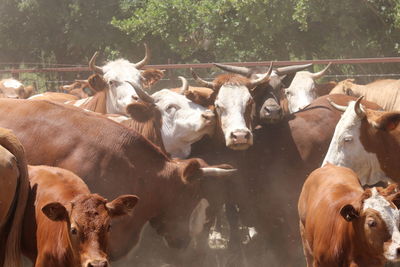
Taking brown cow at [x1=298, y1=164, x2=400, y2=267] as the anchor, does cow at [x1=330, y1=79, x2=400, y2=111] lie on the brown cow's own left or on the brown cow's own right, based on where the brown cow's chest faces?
on the brown cow's own left

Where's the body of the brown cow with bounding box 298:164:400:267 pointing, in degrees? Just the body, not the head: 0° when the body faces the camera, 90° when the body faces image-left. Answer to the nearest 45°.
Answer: approximately 315°

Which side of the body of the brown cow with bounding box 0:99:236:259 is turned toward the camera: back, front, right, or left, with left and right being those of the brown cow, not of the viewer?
right

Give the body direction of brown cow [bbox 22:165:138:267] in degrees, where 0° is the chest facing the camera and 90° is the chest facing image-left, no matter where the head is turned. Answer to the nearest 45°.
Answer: approximately 315°

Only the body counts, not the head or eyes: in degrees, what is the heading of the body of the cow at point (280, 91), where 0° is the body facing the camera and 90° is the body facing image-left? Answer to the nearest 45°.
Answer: approximately 0°

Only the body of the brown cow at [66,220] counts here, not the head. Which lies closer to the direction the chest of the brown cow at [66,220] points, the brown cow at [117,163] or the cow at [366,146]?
the cow

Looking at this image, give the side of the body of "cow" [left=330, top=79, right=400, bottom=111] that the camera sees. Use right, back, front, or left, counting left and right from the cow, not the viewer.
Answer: left

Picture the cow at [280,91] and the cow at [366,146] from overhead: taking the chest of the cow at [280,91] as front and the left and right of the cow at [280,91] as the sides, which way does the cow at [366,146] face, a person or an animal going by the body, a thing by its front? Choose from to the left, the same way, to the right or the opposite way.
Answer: to the right
